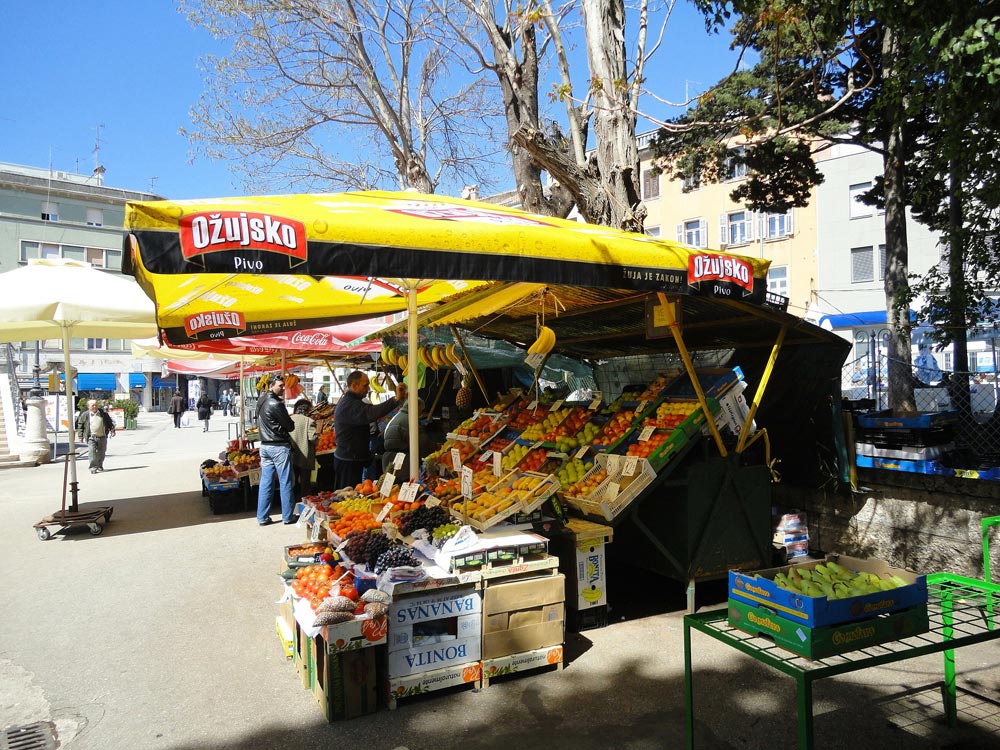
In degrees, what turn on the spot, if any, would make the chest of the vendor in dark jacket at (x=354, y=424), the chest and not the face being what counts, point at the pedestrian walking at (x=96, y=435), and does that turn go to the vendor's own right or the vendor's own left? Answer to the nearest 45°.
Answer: approximately 135° to the vendor's own left

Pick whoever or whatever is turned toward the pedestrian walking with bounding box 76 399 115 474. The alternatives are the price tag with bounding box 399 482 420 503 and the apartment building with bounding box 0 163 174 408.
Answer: the apartment building

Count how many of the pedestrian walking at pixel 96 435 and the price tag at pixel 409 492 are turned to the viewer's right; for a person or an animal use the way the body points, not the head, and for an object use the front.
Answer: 0

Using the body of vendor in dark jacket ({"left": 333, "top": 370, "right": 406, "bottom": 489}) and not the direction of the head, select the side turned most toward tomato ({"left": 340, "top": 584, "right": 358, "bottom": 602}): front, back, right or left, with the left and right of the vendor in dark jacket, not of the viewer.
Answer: right

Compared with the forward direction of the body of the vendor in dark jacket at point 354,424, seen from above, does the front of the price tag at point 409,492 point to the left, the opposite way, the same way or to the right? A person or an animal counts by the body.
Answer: to the right

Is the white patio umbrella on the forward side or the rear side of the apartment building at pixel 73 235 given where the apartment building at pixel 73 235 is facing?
on the forward side

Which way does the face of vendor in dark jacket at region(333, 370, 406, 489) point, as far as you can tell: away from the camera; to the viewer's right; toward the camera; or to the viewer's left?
to the viewer's right

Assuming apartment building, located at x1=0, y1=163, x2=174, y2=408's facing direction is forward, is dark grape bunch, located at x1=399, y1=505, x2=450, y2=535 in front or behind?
in front

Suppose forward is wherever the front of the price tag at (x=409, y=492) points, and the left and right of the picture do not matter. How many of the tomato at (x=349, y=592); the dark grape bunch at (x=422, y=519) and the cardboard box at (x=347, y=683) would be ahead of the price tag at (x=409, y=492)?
3

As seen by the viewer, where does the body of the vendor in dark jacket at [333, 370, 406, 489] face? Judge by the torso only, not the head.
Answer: to the viewer's right

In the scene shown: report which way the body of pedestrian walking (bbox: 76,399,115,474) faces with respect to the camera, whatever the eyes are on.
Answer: toward the camera

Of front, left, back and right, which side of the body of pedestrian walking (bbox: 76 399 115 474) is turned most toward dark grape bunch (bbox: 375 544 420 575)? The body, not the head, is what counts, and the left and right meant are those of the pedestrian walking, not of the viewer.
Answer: front

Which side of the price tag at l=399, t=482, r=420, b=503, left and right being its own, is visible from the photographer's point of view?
front

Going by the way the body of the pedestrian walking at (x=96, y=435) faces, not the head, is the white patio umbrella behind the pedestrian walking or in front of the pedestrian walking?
in front
